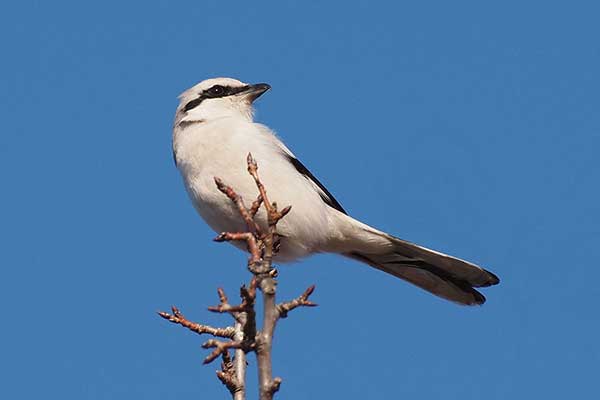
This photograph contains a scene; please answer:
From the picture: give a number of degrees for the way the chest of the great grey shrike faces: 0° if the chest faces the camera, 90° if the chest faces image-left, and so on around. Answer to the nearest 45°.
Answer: approximately 45°
